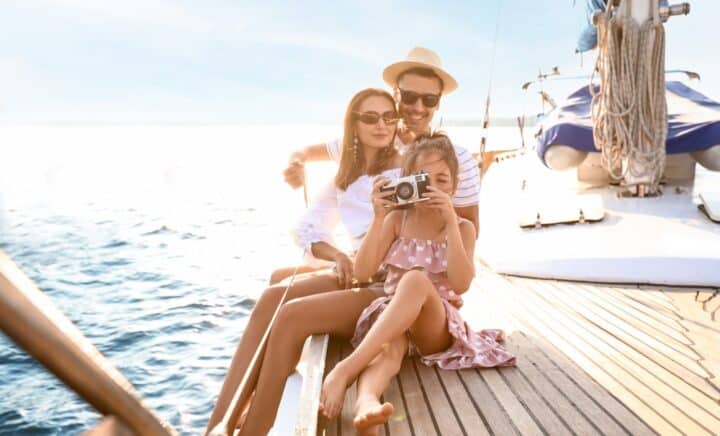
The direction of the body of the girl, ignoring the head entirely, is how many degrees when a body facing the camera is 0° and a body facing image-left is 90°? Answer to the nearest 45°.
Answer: approximately 45°

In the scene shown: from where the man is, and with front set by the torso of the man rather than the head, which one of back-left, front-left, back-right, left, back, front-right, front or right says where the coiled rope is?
back-left
